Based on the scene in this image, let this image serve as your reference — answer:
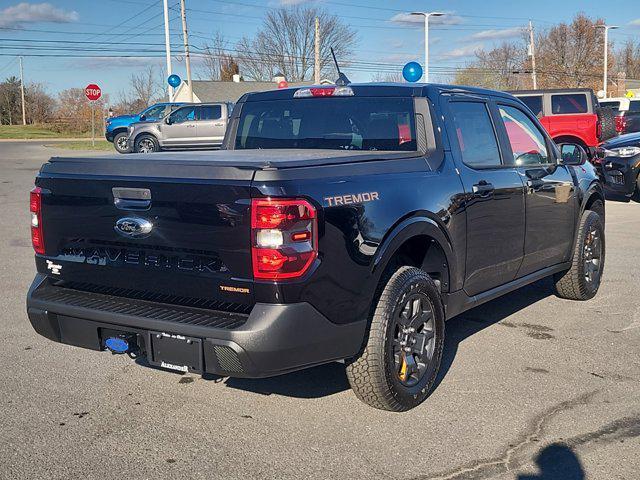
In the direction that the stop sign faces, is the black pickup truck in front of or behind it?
in front

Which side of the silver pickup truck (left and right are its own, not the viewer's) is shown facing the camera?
left

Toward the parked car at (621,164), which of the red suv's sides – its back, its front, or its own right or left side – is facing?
left

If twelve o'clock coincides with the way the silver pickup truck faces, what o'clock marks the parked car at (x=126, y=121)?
The parked car is roughly at 2 o'clock from the silver pickup truck.

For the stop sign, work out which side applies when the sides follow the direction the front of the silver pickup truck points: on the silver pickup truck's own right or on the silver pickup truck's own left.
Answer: on the silver pickup truck's own right

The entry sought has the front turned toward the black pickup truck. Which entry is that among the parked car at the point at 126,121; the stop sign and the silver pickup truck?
the stop sign

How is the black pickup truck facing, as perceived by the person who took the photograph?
facing away from the viewer and to the right of the viewer

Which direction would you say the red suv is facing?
to the viewer's left

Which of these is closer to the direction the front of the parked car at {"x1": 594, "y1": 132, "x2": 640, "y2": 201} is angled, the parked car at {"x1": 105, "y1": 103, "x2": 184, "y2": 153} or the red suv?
the parked car

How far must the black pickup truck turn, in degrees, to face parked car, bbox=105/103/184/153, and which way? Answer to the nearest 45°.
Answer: approximately 45° to its left

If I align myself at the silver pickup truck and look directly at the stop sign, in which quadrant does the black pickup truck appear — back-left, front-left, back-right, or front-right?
back-left

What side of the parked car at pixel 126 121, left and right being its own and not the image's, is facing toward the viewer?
left
